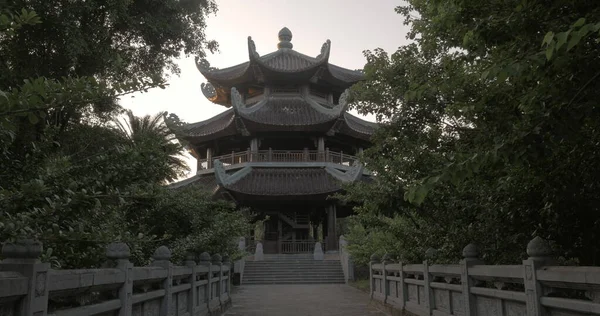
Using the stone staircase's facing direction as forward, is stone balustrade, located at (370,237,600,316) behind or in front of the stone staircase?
in front

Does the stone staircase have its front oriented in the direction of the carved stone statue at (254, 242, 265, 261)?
no

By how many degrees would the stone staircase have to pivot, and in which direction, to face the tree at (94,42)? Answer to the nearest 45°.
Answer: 0° — it already faces it

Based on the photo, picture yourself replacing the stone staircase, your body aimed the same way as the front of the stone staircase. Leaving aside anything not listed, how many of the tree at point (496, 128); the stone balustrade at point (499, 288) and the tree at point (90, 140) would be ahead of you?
3

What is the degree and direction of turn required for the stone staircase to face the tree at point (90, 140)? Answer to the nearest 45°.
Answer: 0° — it already faces it

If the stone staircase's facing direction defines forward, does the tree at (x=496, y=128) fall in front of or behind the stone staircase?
in front

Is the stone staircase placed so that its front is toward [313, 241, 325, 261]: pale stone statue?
no

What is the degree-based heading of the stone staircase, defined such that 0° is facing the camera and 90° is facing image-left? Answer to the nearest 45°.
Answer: approximately 0°

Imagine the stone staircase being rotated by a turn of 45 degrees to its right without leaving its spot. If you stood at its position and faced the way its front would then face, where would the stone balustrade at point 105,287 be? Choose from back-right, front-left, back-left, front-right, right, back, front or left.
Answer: front-left
